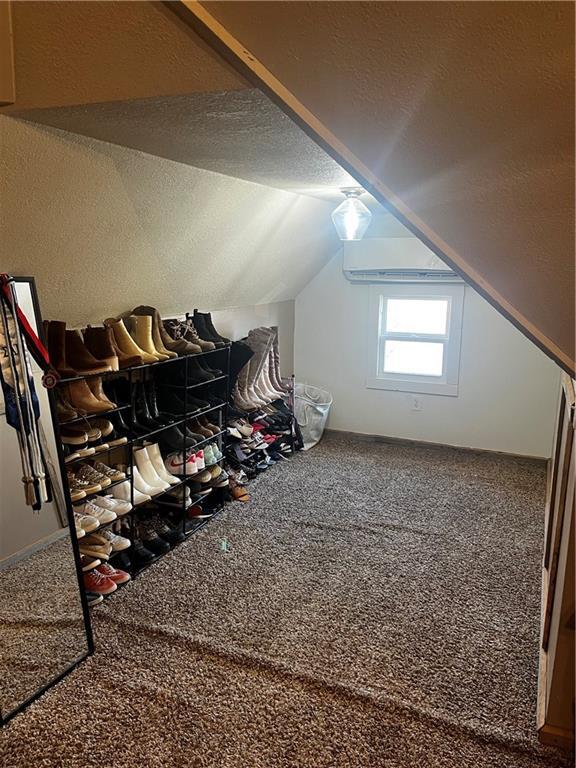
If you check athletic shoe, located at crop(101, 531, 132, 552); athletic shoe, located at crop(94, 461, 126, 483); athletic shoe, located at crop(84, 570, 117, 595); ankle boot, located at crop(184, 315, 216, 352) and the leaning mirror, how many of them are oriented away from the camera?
0

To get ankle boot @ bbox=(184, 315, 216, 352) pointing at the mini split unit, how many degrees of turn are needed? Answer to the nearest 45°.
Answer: approximately 90° to its left

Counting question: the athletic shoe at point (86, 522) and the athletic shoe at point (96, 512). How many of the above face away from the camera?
0

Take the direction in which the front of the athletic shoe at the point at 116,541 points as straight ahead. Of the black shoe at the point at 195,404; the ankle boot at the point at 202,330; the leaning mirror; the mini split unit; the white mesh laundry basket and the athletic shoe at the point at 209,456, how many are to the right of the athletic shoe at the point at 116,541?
1

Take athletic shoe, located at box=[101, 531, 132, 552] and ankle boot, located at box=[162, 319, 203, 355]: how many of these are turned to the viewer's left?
0

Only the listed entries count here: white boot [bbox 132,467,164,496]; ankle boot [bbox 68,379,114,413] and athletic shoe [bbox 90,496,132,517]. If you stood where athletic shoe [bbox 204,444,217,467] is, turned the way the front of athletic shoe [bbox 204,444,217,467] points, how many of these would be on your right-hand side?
3

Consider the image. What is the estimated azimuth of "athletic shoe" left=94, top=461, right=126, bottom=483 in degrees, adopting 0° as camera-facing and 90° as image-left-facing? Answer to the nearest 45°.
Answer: approximately 315°

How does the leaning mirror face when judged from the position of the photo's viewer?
facing the viewer and to the right of the viewer

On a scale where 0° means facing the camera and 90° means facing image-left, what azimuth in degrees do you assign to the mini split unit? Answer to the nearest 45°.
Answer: approximately 0°

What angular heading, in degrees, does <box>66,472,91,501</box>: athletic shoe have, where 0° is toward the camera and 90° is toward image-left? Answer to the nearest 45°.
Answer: approximately 315°

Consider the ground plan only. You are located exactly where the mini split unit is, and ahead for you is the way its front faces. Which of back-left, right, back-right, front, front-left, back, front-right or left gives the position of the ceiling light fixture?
front

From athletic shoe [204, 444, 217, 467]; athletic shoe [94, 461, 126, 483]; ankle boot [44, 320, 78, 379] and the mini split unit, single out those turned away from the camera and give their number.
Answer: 0

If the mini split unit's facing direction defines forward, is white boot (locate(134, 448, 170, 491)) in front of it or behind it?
in front

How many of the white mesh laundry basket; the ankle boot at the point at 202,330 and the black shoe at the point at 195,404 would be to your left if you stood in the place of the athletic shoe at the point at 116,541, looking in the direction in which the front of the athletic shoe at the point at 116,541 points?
3

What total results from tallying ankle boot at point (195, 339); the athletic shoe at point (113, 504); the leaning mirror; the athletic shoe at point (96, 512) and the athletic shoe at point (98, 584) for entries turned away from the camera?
0
